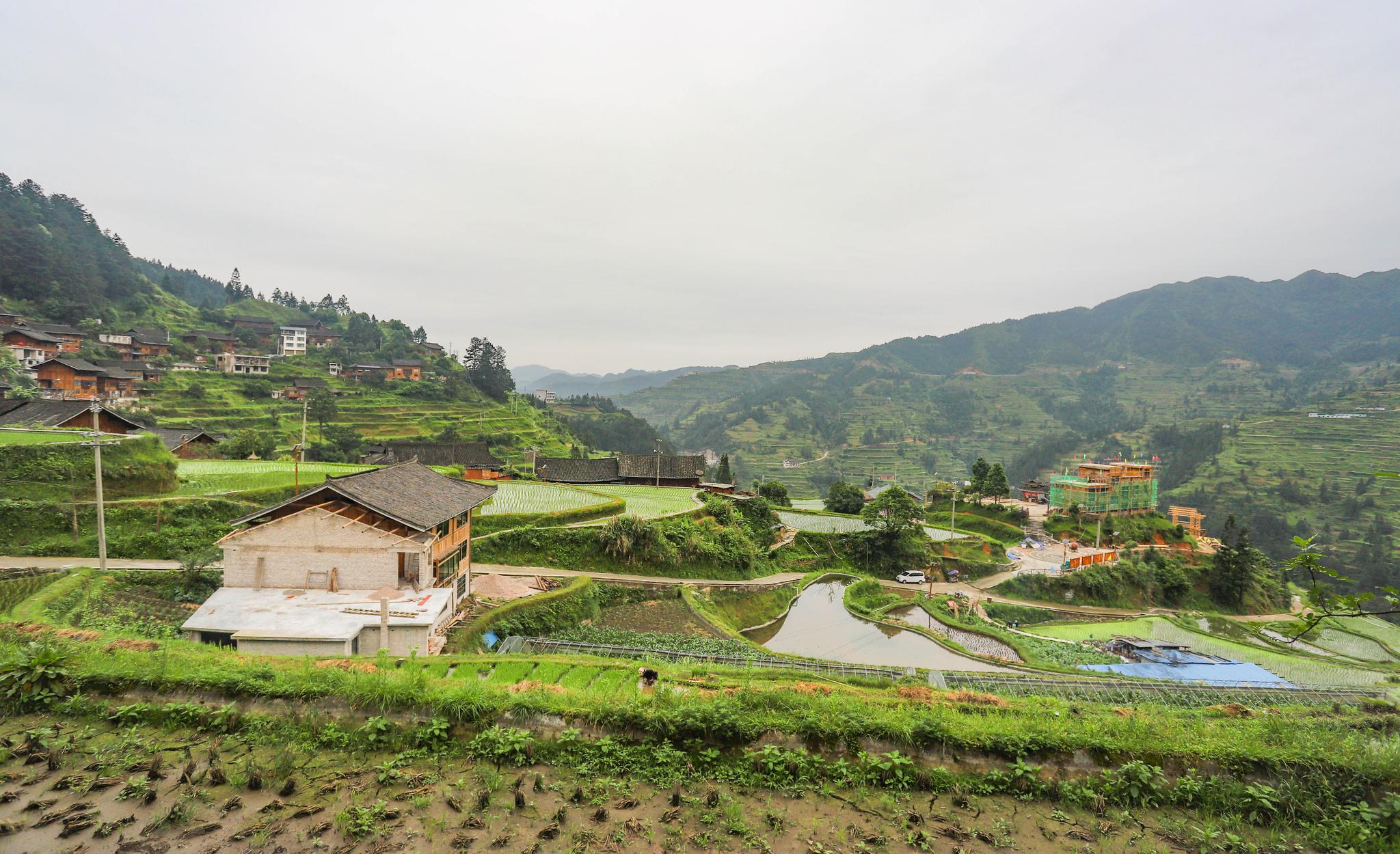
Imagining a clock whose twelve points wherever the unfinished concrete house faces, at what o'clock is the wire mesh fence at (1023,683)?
The wire mesh fence is roughly at 1 o'clock from the unfinished concrete house.

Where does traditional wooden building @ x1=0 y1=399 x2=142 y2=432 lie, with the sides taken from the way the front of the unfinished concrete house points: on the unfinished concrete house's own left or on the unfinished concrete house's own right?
on the unfinished concrete house's own left

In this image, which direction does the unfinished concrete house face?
to the viewer's right

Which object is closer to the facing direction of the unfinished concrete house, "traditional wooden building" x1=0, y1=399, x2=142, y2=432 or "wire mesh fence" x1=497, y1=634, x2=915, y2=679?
the wire mesh fence

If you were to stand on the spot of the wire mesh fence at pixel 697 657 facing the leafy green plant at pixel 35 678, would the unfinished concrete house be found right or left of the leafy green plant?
right

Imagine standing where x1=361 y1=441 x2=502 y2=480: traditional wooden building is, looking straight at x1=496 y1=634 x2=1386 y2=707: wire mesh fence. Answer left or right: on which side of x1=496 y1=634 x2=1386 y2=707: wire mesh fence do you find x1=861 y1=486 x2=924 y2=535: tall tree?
left

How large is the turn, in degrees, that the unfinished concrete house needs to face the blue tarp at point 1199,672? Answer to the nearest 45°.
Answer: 0° — it already faces it

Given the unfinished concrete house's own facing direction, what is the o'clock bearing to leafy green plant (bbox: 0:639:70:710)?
The leafy green plant is roughly at 4 o'clock from the unfinished concrete house.

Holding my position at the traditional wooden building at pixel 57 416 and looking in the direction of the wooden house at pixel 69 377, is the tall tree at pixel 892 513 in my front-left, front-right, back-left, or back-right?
back-right
